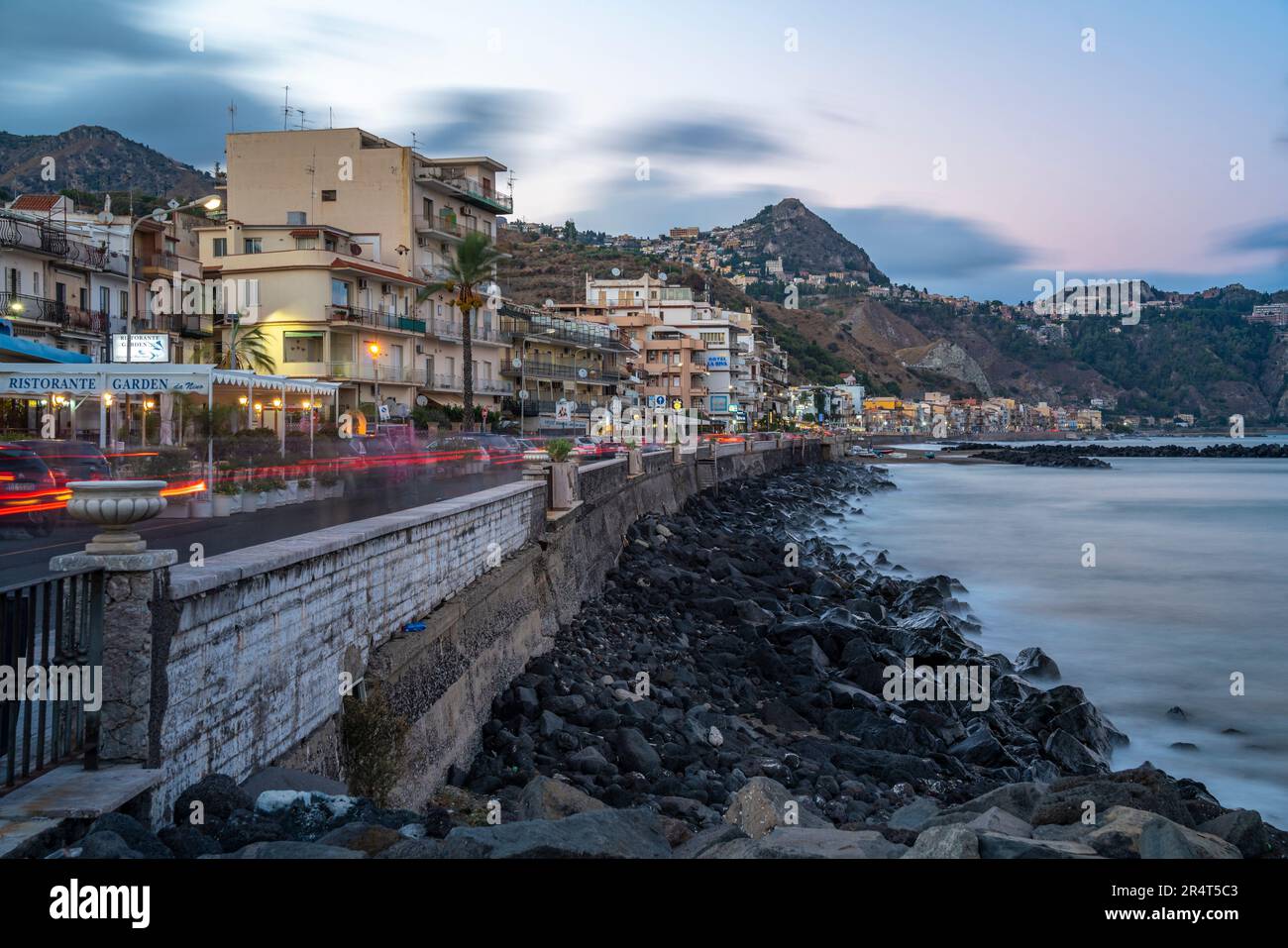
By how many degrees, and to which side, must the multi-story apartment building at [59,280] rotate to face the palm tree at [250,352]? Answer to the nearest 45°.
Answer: approximately 90° to its left

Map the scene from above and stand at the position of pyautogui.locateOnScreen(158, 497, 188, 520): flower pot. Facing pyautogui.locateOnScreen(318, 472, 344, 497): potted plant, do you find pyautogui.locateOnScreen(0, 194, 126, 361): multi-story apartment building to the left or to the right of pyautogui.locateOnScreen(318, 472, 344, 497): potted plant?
left

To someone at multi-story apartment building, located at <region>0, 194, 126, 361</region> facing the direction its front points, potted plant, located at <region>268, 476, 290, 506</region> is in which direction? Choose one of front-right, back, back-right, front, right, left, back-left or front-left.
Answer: front-right

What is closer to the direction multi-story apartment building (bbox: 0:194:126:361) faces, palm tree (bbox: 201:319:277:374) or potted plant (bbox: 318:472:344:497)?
the potted plant

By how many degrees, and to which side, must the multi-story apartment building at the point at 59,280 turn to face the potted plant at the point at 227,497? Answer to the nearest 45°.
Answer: approximately 45° to its right

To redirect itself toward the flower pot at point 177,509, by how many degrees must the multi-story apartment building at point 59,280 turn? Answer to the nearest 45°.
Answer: approximately 45° to its right

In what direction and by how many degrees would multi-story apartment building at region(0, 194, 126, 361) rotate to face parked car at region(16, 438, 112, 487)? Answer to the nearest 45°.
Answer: approximately 45° to its right

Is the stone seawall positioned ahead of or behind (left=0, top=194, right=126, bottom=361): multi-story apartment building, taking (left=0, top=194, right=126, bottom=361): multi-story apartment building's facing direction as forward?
ahead

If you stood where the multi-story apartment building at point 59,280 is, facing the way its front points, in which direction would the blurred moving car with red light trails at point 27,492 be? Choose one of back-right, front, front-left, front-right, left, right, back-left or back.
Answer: front-right
